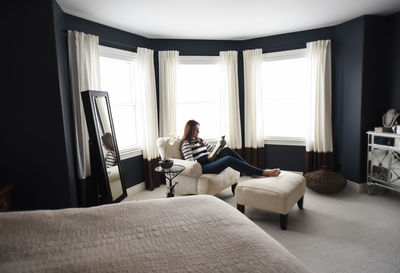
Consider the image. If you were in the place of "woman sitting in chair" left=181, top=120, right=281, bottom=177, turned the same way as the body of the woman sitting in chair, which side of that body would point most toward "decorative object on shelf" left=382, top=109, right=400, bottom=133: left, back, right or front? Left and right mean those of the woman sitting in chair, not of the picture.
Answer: front

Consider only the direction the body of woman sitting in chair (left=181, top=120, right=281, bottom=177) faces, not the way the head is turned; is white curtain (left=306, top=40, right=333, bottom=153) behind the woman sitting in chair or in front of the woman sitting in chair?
in front

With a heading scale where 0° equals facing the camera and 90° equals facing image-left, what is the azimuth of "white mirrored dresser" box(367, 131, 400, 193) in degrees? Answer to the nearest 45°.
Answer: approximately 45°

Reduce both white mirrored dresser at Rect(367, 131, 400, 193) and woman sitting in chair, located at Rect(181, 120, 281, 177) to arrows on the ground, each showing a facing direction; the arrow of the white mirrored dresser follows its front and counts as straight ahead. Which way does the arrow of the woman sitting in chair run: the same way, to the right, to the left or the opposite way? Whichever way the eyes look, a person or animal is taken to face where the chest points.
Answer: the opposite way

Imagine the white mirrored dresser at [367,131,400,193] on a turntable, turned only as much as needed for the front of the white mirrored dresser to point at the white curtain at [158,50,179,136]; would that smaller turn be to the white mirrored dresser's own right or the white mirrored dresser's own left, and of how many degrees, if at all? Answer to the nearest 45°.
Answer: approximately 45° to the white mirrored dresser's own right

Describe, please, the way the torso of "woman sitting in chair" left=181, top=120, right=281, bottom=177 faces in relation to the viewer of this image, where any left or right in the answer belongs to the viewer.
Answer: facing to the right of the viewer

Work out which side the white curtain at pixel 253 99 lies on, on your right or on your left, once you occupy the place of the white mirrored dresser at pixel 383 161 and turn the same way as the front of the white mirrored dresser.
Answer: on your right

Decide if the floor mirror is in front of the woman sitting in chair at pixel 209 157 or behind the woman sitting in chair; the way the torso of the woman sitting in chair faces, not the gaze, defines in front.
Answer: behind

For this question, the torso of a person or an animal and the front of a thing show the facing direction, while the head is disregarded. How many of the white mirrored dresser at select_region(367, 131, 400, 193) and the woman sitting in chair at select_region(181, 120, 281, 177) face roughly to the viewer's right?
1

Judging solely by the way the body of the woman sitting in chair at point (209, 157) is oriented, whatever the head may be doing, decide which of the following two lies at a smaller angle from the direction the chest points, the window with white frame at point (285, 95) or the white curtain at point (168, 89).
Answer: the window with white frame

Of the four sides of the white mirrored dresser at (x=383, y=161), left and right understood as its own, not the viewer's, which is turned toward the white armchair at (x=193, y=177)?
front

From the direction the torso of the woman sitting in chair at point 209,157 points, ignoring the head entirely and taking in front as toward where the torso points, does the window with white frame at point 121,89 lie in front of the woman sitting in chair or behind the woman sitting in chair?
behind

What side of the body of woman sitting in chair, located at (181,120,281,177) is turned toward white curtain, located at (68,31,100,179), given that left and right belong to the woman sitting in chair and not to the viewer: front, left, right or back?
back

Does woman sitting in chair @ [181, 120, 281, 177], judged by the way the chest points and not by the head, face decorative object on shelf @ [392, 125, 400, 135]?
yes

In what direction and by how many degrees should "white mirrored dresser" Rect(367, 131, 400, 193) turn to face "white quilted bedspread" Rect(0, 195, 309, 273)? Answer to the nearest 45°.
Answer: approximately 45° to its left

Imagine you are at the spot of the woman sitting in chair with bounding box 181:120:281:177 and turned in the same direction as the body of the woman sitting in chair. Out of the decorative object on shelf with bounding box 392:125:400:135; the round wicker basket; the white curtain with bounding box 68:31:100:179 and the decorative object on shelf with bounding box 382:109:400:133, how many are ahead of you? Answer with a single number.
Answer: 3
